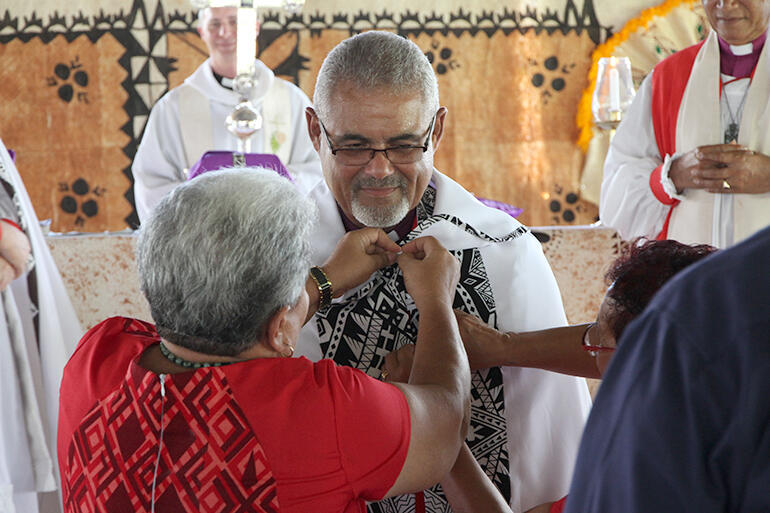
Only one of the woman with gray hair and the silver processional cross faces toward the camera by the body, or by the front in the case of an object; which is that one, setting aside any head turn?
the silver processional cross

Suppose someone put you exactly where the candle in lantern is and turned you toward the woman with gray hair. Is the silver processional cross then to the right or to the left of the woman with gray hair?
right

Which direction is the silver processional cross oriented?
toward the camera

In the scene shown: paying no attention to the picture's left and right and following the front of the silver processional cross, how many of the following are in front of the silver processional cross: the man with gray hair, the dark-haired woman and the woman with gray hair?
3

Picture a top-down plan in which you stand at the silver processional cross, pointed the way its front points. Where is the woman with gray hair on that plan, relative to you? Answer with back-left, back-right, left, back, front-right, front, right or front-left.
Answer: front

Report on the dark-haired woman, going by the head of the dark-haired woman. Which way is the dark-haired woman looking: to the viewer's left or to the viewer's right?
to the viewer's left

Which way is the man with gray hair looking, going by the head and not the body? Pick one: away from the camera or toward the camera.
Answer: toward the camera

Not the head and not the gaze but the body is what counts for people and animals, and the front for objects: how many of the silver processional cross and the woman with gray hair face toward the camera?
1

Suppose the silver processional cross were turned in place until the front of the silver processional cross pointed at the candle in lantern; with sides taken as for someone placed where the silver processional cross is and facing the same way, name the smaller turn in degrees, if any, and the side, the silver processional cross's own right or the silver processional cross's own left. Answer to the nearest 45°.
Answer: approximately 90° to the silver processional cross's own left

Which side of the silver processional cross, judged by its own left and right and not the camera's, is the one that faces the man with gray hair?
front

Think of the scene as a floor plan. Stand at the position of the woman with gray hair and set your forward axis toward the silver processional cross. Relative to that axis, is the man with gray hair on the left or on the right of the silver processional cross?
right

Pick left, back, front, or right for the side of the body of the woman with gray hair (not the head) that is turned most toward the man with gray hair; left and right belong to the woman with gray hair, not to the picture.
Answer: front

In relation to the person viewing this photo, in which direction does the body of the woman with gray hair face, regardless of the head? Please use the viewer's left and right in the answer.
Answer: facing away from the viewer and to the right of the viewer

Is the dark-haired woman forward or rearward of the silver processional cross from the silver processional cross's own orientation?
forward
